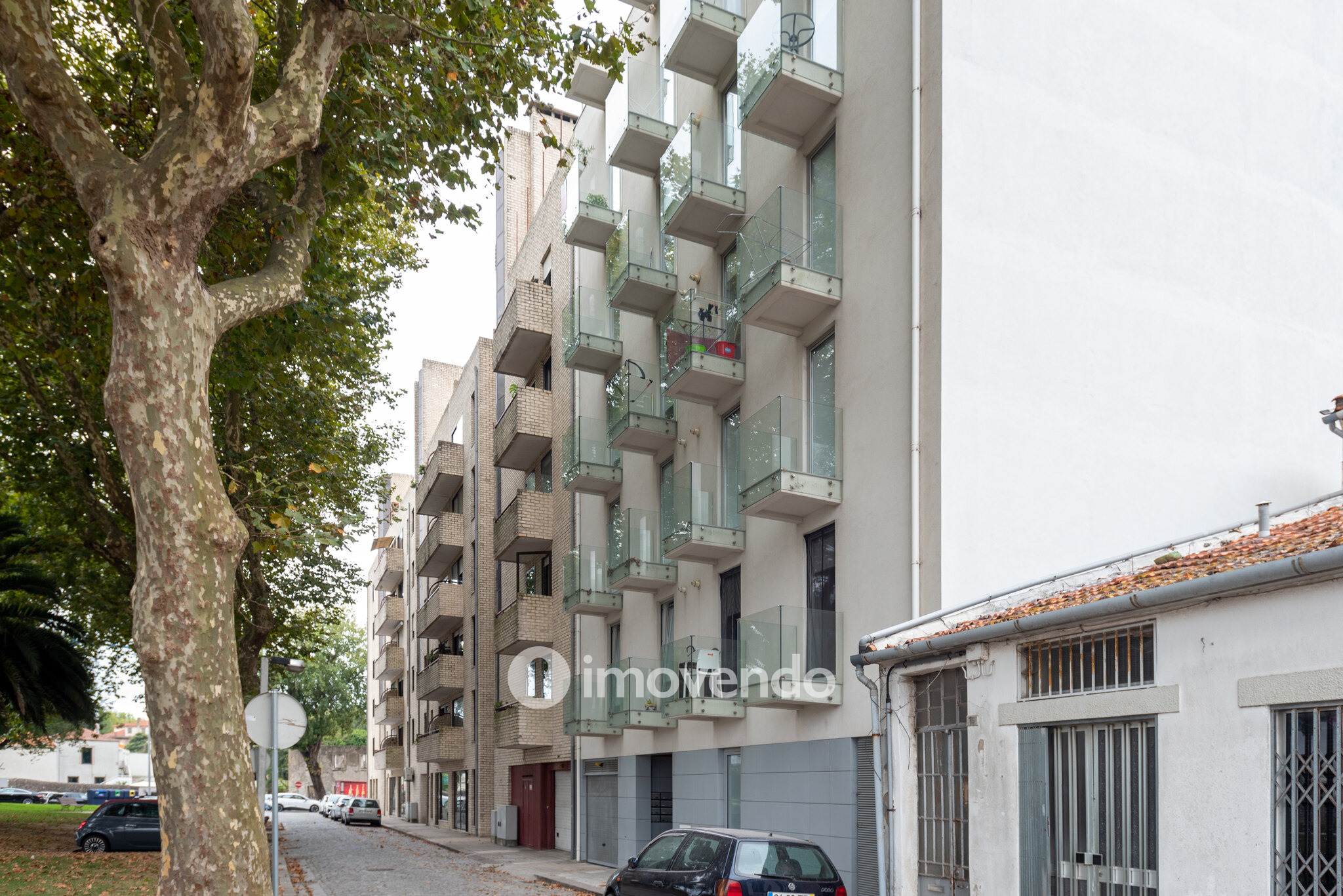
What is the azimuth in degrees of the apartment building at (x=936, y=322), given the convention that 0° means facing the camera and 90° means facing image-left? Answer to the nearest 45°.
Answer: approximately 45°

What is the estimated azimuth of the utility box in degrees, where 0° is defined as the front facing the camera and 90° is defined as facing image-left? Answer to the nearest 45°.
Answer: approximately 45°

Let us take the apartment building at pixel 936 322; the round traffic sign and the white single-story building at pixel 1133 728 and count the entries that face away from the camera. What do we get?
1

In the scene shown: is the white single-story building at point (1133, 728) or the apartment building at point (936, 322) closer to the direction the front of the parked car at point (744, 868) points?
the apartment building

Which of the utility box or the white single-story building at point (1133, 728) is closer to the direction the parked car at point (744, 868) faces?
the utility box

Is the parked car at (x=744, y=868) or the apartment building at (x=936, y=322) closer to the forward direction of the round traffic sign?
the apartment building

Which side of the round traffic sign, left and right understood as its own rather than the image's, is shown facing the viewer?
back

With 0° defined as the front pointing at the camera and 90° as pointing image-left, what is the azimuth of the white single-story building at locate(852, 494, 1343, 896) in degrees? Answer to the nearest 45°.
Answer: approximately 45°

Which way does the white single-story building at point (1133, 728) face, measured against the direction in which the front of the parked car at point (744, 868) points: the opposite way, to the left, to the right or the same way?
to the left

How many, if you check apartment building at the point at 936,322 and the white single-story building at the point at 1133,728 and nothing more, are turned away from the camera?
0

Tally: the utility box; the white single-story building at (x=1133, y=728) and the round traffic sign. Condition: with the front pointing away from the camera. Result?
1

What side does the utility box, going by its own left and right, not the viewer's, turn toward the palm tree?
front

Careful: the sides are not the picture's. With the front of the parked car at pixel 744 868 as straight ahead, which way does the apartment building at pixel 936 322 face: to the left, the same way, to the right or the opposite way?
to the left

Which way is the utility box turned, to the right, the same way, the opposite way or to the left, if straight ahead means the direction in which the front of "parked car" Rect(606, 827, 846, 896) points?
to the left
